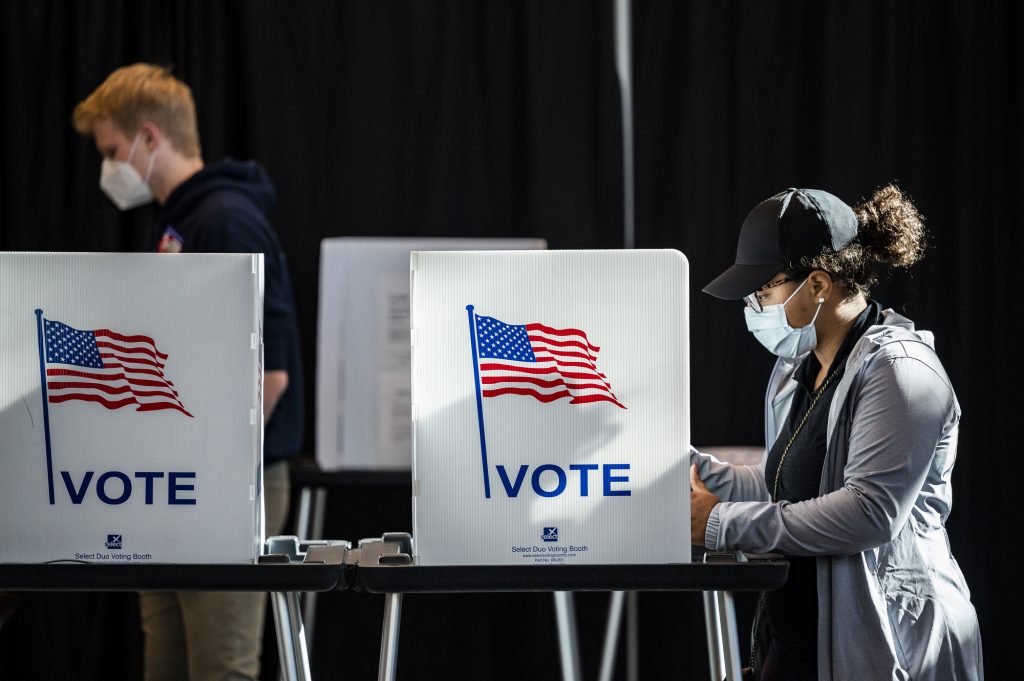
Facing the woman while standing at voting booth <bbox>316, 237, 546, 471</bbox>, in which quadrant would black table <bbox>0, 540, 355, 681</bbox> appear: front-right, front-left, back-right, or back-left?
front-right

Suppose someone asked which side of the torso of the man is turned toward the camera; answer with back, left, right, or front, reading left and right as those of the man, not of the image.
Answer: left

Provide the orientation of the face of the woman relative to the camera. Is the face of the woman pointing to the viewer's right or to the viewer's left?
to the viewer's left
